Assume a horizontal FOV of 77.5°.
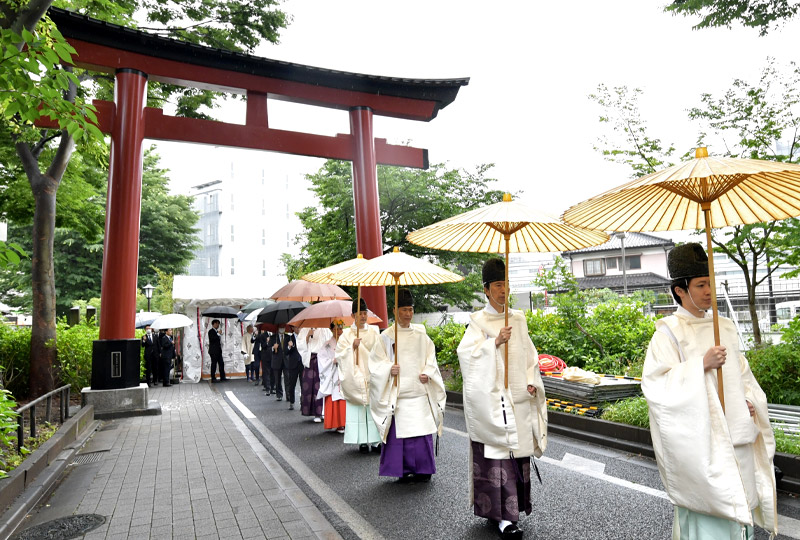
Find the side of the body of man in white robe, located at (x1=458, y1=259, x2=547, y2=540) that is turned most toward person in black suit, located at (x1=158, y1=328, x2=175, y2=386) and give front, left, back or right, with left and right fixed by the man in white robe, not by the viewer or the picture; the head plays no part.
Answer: back

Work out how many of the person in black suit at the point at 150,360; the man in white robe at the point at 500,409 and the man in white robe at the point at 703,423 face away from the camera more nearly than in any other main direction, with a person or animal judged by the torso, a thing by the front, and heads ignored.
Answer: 0

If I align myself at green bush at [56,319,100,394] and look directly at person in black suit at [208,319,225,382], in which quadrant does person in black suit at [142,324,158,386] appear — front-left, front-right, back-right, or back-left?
front-left

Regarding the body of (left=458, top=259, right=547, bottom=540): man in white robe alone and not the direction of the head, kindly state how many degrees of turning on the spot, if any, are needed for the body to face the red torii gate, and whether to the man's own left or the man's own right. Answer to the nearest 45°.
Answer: approximately 180°

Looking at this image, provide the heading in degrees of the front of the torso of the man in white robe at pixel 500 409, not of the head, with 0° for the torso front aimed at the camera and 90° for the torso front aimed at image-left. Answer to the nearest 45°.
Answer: approximately 315°

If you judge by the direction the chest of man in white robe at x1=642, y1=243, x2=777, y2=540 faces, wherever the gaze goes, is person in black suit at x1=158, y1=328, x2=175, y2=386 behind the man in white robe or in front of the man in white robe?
behind

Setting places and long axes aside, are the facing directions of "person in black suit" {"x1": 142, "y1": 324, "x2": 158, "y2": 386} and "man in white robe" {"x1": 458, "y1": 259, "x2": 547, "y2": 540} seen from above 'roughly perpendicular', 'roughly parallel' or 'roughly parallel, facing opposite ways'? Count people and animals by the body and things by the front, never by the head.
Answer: roughly parallel

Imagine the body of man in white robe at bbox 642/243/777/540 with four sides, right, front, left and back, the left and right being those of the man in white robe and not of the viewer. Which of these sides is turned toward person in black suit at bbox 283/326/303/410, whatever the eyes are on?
back

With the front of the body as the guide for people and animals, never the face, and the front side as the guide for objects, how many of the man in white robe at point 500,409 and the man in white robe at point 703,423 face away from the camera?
0

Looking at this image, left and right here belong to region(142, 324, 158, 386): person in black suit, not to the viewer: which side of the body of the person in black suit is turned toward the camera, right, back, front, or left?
front

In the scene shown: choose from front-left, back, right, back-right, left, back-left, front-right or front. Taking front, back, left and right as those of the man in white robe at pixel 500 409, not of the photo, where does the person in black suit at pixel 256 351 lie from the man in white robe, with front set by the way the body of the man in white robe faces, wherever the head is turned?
back

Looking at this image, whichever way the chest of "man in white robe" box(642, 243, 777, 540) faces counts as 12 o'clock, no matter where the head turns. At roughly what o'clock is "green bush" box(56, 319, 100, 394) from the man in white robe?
The green bush is roughly at 5 o'clock from the man in white robe.

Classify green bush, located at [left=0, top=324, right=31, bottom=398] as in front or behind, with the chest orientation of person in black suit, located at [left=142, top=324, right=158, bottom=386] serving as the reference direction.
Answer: in front

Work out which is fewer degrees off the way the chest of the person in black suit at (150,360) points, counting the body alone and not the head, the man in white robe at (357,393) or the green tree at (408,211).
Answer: the man in white robe

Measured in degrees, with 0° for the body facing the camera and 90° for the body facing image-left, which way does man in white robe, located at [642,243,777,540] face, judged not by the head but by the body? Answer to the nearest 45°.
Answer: approximately 315°

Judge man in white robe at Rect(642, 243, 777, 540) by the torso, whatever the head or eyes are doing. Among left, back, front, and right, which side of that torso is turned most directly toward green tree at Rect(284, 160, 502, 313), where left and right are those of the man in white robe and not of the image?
back

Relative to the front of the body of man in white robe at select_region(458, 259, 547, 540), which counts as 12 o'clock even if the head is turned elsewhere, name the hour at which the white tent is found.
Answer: The white tent is roughly at 6 o'clock from the man in white robe.
